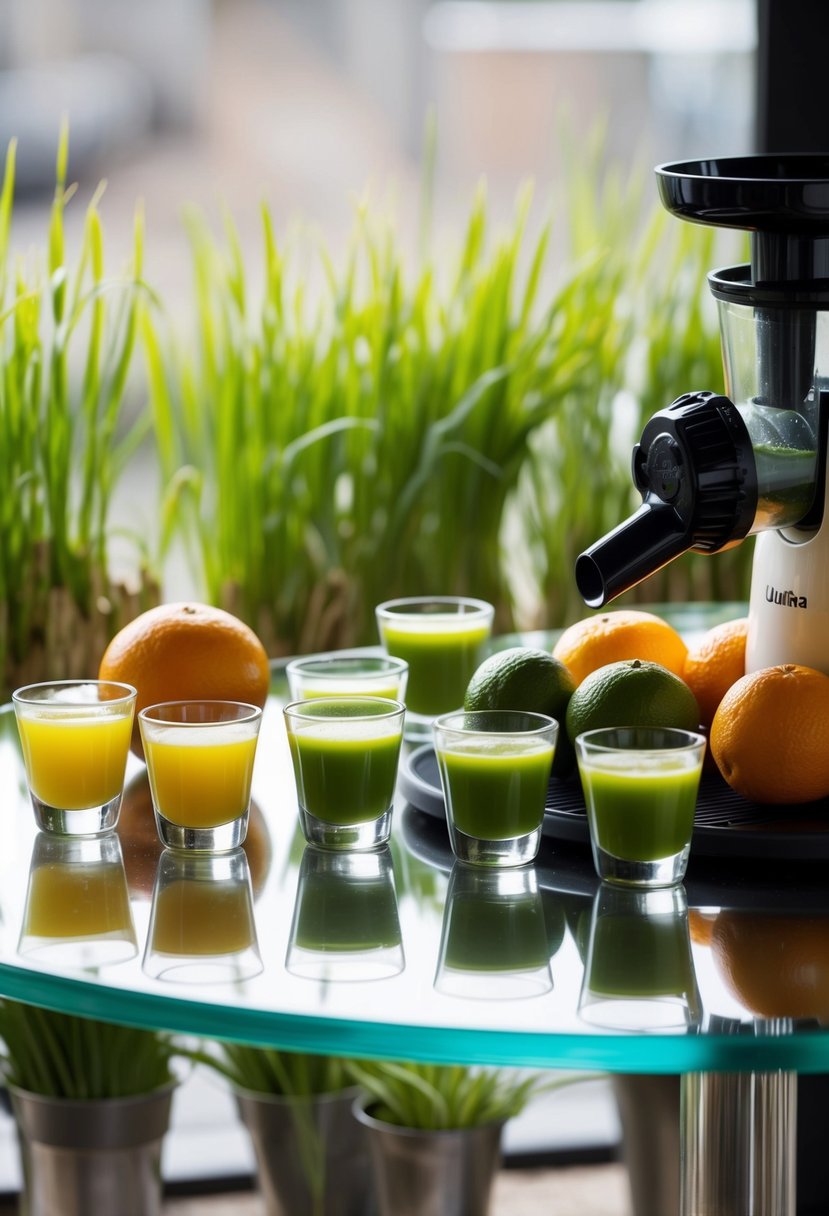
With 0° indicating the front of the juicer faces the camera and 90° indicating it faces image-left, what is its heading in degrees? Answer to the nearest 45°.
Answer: approximately 45°

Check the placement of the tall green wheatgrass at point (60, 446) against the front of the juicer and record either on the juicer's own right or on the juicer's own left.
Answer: on the juicer's own right
